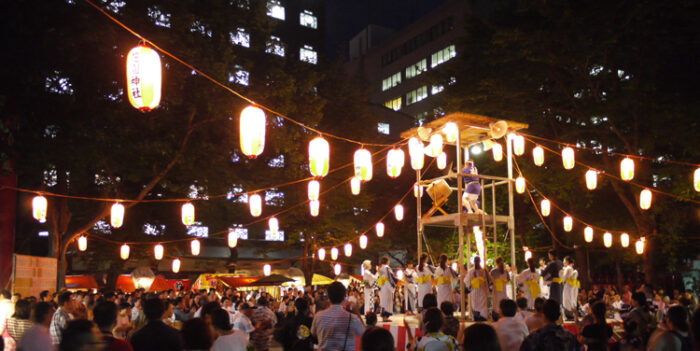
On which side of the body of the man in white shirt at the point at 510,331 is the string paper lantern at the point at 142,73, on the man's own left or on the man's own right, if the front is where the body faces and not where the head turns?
on the man's own left

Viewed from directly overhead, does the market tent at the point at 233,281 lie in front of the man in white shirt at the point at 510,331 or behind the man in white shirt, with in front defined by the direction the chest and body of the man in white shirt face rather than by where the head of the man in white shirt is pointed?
in front

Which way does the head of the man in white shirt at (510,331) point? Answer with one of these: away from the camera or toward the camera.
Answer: away from the camera

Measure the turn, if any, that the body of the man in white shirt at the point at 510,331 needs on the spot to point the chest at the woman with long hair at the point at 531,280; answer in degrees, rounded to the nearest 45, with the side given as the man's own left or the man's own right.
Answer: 0° — they already face them

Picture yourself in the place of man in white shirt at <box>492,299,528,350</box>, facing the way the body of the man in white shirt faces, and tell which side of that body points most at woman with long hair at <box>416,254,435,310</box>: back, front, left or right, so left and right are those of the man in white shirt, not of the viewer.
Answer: front

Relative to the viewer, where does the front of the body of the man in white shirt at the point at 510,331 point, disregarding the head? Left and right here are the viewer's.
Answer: facing away from the viewer

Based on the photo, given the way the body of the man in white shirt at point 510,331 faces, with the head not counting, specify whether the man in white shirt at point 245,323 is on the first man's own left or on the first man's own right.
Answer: on the first man's own left

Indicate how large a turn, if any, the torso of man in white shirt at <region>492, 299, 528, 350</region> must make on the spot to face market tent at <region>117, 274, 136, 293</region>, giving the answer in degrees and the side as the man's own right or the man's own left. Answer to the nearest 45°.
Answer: approximately 45° to the man's own left

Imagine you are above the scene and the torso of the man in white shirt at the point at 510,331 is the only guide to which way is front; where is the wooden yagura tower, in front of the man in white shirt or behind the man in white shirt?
in front
